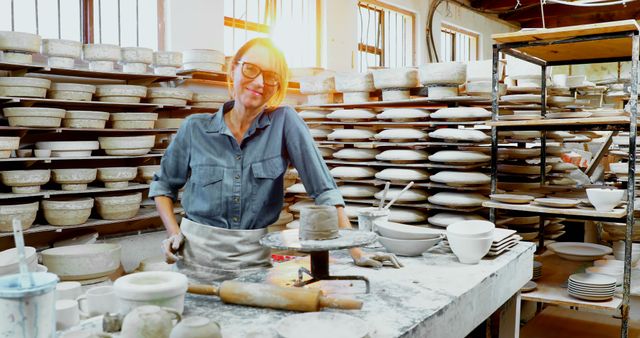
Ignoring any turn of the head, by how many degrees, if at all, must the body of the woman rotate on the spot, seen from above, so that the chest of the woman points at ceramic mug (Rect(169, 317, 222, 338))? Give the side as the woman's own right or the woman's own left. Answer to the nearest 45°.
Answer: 0° — they already face it

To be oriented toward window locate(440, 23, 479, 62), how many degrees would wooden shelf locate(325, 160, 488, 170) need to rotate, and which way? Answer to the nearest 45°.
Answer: approximately 180°

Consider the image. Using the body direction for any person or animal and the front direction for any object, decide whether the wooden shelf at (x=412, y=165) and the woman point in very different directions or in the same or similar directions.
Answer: same or similar directions

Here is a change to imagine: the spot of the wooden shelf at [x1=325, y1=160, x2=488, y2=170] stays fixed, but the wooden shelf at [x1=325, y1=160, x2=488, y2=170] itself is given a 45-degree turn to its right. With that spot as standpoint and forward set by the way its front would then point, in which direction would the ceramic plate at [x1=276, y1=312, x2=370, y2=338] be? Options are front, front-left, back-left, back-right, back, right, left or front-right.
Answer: front-left

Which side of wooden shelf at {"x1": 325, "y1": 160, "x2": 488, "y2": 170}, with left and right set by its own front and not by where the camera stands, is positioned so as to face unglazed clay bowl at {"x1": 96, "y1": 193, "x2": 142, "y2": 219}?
right

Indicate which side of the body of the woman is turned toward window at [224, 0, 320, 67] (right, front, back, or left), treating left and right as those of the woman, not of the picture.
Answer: back

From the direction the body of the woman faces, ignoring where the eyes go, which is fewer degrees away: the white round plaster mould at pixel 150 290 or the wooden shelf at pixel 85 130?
the white round plaster mould

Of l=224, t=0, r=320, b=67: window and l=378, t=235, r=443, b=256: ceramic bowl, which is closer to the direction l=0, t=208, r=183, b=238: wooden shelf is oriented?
the ceramic bowl

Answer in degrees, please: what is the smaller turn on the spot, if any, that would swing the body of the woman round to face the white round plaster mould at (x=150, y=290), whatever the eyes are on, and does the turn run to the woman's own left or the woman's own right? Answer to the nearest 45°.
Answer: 0° — they already face it

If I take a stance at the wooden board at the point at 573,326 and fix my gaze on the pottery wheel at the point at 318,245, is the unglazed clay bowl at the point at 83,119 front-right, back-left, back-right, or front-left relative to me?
front-right

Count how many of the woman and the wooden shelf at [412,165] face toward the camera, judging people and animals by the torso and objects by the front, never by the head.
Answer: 2

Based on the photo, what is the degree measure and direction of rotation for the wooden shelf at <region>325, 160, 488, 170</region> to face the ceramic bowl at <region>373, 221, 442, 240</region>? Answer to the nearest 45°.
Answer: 0° — it already faces it

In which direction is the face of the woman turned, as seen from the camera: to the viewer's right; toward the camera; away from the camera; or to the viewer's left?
toward the camera

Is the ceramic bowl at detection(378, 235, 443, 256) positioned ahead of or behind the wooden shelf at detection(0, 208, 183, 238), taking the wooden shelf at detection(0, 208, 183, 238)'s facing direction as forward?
ahead

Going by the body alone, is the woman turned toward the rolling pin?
yes

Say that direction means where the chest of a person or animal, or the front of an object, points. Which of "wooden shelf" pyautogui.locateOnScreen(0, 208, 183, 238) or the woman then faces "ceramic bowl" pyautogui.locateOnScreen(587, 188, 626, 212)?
the wooden shelf

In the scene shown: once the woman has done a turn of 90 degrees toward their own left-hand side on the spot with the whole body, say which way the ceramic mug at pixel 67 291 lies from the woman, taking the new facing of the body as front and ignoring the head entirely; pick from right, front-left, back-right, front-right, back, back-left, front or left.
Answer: back-right

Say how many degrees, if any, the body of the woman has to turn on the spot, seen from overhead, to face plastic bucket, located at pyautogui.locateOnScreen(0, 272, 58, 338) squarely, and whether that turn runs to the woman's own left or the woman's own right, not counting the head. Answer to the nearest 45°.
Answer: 0° — they already face it

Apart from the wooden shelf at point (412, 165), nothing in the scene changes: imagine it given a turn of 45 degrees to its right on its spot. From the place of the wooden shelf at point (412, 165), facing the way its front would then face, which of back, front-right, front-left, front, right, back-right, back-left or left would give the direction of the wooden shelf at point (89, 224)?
front-right

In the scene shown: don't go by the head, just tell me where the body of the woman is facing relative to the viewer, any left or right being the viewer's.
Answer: facing the viewer
